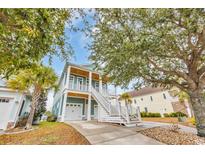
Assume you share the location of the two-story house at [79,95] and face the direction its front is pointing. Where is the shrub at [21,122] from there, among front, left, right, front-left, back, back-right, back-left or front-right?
right

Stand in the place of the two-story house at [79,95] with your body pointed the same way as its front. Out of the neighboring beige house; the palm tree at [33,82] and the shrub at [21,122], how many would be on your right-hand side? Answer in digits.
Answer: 2

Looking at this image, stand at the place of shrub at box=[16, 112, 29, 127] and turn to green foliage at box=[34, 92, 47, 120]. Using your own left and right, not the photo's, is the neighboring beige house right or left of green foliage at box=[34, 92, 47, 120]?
right

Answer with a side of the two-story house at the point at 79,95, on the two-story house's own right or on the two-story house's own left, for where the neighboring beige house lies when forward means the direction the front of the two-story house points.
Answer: on the two-story house's own left

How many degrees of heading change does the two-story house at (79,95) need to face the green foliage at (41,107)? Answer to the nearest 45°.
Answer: approximately 135° to its right

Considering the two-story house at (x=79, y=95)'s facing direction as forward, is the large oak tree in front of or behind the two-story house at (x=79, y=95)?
in front

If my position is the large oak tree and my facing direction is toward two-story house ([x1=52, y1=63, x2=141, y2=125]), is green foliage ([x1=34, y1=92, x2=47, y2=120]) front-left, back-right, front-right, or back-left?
front-left

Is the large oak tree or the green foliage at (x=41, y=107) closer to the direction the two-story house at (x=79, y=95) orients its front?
the large oak tree

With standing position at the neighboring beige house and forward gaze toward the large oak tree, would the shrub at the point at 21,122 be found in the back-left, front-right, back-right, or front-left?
front-right

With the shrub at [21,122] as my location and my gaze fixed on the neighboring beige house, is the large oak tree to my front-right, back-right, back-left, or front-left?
front-right

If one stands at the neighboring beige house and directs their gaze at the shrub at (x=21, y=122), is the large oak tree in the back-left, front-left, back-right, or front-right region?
front-left

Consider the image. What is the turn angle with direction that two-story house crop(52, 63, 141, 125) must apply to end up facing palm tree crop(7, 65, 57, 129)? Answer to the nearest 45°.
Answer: approximately 90° to its right
